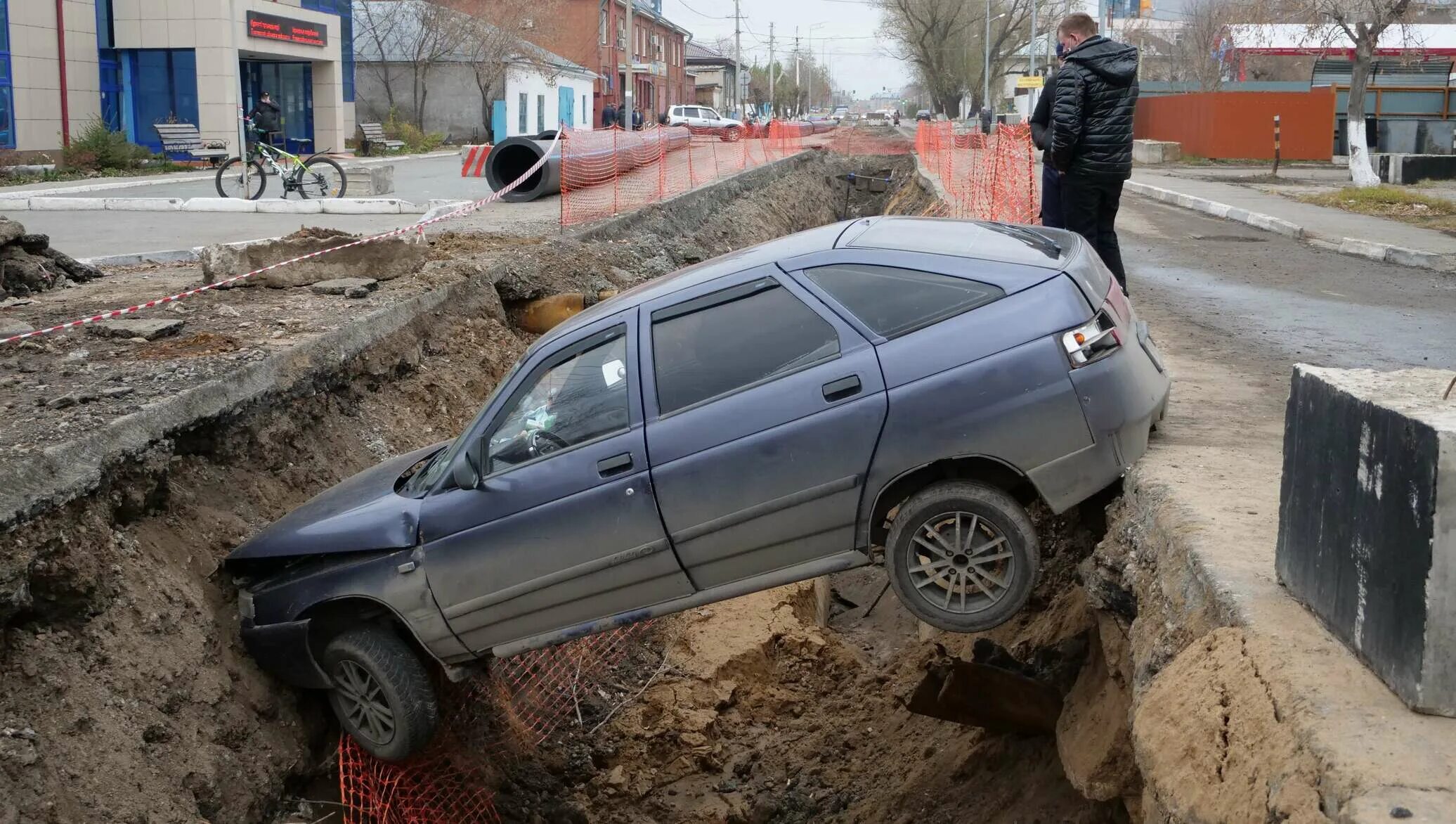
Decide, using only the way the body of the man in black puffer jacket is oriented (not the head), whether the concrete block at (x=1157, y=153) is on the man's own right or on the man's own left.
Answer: on the man's own right

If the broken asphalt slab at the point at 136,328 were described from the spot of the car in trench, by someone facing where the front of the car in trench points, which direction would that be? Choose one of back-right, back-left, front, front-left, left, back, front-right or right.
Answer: front-right

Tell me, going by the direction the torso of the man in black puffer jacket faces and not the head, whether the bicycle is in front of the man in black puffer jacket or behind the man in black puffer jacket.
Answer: in front

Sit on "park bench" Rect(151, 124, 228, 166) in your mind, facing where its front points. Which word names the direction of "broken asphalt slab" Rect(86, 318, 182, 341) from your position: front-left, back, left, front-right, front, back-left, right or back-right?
front-right

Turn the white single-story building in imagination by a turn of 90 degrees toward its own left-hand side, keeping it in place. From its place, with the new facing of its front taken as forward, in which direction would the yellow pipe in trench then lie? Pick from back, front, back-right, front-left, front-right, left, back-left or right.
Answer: back-right

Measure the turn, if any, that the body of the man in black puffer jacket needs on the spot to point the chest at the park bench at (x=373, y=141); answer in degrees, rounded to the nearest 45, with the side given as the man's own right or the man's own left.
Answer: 0° — they already face it

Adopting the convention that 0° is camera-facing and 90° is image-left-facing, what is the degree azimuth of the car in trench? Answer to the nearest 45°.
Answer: approximately 90°

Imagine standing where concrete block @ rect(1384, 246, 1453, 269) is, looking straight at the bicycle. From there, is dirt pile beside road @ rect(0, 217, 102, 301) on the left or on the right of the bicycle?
left

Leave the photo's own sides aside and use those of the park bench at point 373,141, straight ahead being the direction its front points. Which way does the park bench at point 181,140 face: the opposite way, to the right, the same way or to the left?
the same way

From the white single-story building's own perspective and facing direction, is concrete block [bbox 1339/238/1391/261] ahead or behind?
ahead

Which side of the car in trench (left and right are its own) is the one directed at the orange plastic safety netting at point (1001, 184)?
right

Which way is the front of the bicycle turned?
to the viewer's left

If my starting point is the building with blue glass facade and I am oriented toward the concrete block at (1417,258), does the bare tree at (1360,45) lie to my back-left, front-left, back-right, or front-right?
front-left

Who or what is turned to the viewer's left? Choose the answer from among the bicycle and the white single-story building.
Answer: the bicycle
